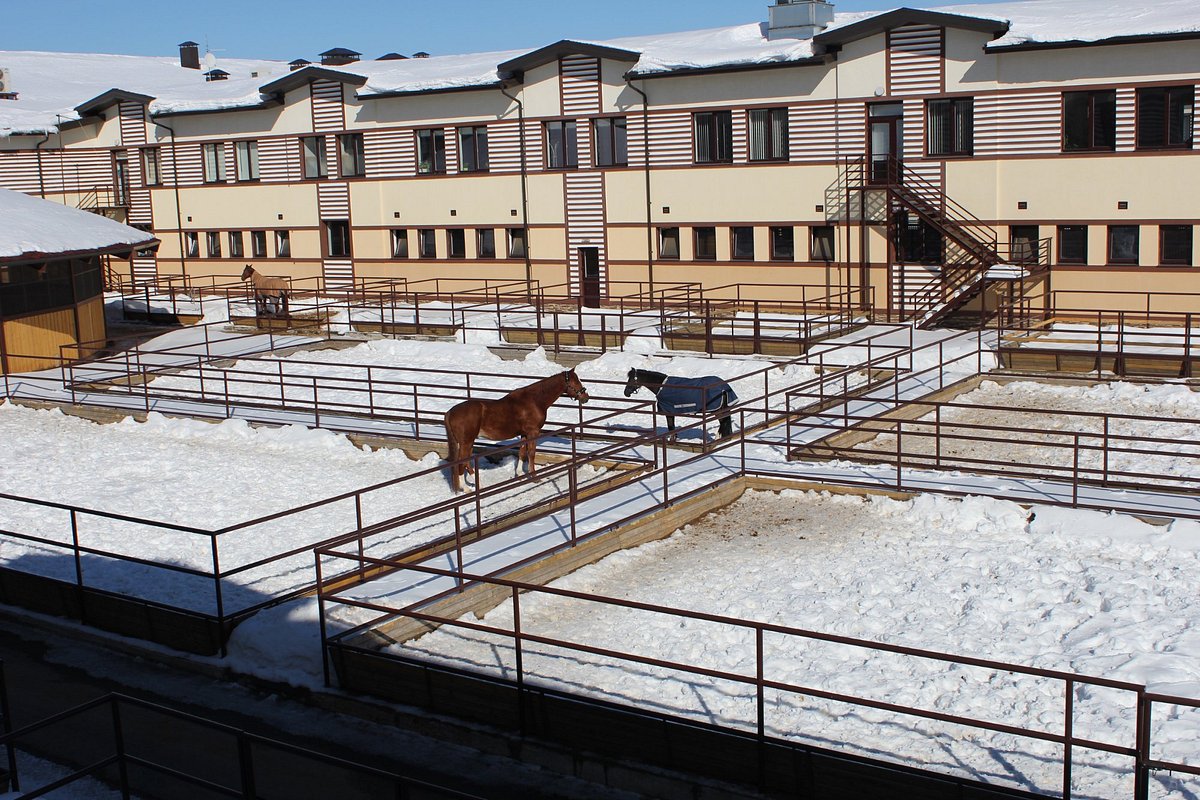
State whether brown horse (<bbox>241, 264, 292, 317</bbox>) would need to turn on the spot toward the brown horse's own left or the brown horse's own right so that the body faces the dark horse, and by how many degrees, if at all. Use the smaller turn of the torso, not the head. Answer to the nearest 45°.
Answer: approximately 90° to the brown horse's own left

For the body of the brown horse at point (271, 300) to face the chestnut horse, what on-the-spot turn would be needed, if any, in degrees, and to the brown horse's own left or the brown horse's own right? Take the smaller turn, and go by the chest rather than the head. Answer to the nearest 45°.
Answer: approximately 90° to the brown horse's own left

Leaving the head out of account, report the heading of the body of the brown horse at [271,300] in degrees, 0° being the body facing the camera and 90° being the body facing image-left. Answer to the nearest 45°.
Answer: approximately 90°

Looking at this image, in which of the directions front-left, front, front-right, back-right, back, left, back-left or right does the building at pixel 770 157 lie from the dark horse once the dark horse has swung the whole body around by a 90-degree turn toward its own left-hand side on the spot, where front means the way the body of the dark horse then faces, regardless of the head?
back

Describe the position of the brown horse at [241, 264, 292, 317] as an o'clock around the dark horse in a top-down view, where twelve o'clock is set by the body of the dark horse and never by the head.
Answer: The brown horse is roughly at 2 o'clock from the dark horse.

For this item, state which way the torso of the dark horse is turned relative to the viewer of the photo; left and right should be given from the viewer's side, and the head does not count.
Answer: facing to the left of the viewer

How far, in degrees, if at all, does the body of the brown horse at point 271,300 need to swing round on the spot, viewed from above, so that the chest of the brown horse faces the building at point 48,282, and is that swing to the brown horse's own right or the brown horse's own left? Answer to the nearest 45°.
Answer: approximately 45° to the brown horse's own left

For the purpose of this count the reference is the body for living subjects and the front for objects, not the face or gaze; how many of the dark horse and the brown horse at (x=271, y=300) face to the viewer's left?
2
